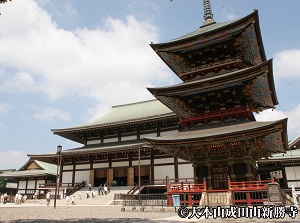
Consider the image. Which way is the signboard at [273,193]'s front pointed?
toward the camera

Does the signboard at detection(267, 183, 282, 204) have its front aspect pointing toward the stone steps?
no
